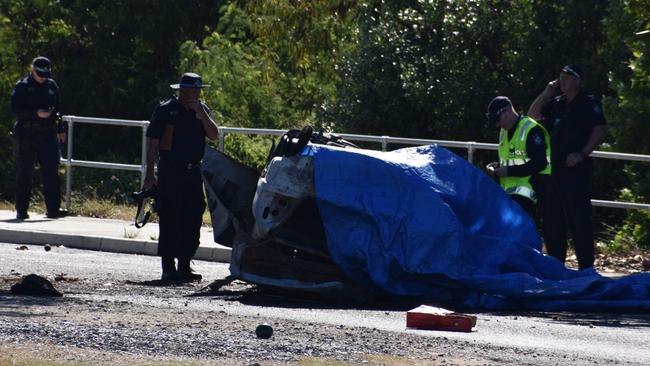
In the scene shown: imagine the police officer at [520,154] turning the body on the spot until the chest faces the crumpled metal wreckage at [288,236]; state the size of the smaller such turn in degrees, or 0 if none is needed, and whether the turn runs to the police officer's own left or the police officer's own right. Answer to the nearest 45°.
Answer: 0° — they already face it

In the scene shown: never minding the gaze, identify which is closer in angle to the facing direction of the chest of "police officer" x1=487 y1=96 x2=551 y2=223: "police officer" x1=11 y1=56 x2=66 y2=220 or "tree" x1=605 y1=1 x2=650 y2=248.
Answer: the police officer

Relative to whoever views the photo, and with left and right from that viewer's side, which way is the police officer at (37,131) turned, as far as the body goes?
facing the viewer and to the right of the viewer

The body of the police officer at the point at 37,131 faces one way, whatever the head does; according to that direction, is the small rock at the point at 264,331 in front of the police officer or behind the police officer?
in front

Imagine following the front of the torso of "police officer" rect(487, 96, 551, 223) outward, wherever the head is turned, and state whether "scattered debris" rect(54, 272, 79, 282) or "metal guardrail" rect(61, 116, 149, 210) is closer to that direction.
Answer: the scattered debris

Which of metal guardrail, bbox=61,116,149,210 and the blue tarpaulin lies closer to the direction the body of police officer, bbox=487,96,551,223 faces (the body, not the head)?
the blue tarpaulin

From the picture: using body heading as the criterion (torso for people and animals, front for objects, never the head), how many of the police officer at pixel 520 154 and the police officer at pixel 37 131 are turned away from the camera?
0

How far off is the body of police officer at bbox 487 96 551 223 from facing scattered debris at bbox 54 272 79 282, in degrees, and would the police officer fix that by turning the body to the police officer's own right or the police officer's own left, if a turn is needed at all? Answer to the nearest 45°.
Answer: approximately 45° to the police officer's own right

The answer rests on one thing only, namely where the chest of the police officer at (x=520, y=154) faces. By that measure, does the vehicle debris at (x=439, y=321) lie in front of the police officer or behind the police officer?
in front

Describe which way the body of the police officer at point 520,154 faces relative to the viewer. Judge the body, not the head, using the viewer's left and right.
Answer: facing the viewer and to the left of the viewer
